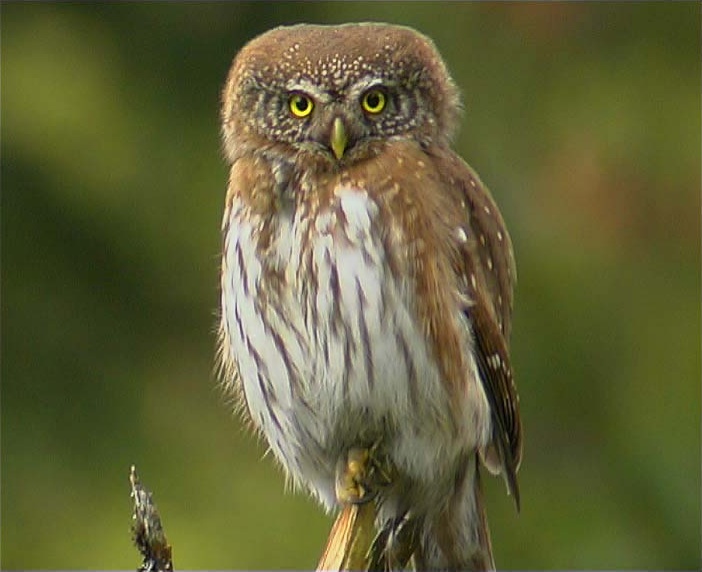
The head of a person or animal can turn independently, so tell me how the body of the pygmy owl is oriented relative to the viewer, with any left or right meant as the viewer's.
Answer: facing the viewer and to the left of the viewer
